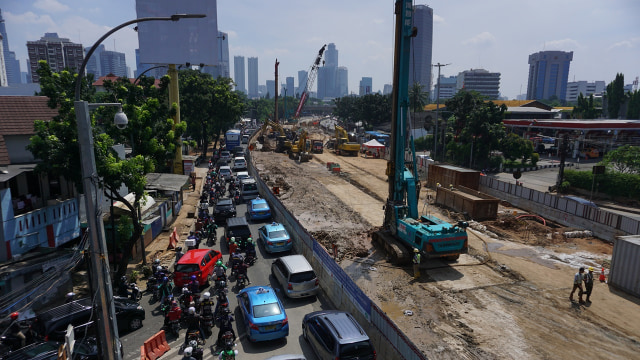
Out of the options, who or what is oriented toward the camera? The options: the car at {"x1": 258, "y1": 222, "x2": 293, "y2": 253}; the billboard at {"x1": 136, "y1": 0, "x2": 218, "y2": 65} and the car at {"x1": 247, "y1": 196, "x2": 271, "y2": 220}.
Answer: the billboard

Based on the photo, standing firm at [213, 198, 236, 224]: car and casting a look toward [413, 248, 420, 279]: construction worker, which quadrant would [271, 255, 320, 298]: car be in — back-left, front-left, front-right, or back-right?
front-right

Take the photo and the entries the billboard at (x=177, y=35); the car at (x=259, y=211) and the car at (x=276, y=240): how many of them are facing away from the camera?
2

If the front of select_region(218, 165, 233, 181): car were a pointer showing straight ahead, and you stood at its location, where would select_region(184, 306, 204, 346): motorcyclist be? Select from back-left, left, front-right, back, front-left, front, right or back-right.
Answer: back

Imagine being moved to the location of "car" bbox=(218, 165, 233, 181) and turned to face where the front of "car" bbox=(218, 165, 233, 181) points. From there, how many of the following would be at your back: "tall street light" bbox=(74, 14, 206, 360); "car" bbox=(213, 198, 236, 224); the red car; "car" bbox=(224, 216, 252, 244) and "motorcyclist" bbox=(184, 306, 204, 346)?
5

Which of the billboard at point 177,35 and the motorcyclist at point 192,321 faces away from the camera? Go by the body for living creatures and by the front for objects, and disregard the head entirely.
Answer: the motorcyclist

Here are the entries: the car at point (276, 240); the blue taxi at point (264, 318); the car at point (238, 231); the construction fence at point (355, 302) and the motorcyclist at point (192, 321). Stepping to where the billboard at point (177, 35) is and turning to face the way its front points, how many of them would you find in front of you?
5

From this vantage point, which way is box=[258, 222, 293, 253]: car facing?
away from the camera

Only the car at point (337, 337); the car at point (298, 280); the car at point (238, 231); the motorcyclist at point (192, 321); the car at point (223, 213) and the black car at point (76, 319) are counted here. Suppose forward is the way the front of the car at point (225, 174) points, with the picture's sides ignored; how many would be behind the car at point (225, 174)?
6

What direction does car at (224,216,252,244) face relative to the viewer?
away from the camera

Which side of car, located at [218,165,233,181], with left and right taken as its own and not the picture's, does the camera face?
back

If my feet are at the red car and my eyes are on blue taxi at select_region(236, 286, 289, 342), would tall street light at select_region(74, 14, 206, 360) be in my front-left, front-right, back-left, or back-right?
front-right

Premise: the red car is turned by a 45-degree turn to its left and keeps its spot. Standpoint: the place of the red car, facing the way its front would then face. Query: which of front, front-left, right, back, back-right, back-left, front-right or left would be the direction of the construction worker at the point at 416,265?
right

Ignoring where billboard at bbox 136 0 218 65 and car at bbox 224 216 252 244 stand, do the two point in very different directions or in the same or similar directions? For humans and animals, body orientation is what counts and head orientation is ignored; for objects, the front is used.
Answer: very different directions

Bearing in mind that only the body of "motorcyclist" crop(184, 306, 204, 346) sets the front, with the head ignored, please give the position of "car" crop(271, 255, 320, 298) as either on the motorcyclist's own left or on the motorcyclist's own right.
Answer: on the motorcyclist's own right

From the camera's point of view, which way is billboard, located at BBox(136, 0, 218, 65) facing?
toward the camera

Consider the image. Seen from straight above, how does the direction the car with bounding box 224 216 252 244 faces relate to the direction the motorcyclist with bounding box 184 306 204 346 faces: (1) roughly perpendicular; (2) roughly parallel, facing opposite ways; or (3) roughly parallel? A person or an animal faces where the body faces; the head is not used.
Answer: roughly parallel

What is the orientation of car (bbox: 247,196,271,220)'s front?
away from the camera

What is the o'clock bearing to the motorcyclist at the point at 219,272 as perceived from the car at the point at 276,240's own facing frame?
The motorcyclist is roughly at 7 o'clock from the car.

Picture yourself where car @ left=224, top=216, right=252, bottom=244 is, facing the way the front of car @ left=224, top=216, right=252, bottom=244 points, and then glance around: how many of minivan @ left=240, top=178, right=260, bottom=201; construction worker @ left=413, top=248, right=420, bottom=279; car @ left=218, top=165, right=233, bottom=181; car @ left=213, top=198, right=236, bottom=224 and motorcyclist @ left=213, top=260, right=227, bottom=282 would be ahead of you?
3

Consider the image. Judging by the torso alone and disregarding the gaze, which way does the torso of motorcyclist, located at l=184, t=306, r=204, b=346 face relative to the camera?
away from the camera
